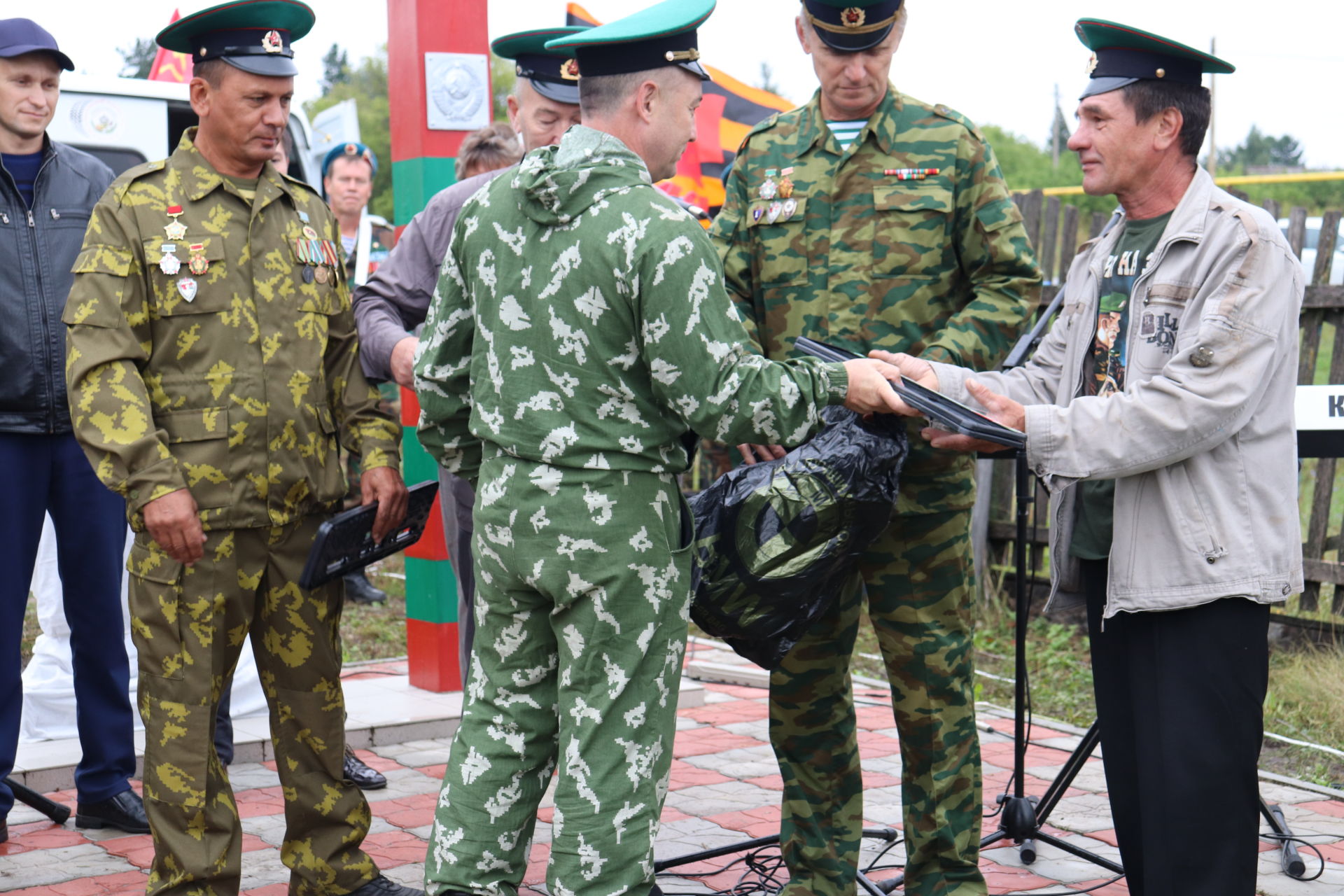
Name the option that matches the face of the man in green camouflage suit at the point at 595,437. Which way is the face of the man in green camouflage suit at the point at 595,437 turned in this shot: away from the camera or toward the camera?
away from the camera

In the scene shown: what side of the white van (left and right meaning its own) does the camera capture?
right

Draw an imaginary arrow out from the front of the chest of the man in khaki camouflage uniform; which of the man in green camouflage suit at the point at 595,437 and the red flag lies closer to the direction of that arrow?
the man in green camouflage suit

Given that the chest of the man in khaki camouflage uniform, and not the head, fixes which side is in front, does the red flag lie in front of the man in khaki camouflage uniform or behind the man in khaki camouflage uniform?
behind

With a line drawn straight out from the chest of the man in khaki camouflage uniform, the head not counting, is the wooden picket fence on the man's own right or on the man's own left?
on the man's own left

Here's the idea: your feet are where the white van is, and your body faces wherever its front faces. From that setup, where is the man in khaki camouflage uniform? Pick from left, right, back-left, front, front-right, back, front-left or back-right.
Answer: right

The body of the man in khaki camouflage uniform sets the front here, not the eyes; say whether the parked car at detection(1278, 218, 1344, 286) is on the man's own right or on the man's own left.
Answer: on the man's own left

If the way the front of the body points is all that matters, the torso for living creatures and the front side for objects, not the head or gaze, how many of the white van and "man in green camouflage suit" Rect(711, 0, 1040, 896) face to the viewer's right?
1

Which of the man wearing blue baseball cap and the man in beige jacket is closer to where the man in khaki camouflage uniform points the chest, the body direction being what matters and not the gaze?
the man in beige jacket
